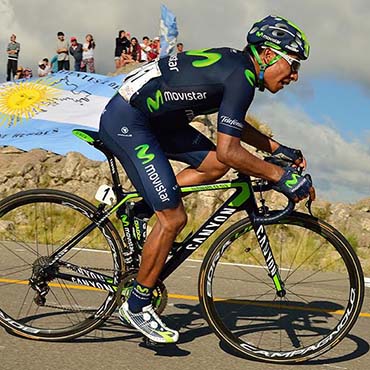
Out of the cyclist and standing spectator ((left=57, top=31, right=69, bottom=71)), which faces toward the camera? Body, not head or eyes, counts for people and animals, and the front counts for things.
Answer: the standing spectator

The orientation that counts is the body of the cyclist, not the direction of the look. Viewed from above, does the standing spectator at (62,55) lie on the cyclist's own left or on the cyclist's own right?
on the cyclist's own left

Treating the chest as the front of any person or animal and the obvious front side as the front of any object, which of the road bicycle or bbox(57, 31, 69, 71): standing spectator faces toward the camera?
the standing spectator

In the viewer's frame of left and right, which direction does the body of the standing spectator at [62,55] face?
facing the viewer

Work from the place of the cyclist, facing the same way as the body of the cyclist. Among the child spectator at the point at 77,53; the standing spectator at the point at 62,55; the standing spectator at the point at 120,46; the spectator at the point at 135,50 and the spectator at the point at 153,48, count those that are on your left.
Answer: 5

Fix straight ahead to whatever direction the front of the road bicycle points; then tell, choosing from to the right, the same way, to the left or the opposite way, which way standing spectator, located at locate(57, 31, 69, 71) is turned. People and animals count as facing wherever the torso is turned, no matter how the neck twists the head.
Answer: to the right

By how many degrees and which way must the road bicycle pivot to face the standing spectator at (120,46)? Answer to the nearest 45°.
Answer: approximately 90° to its left

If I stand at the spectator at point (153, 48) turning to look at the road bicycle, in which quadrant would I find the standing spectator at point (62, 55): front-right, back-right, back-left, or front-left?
back-right

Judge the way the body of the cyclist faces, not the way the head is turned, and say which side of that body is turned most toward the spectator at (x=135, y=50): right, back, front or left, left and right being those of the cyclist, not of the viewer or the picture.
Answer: left

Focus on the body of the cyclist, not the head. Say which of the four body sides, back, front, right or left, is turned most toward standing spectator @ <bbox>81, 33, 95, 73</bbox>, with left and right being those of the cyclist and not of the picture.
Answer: left

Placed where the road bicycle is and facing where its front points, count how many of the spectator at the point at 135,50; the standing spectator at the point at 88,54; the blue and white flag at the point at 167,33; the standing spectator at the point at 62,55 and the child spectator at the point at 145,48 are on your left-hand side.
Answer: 5

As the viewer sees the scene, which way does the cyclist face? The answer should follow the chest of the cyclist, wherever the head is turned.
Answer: to the viewer's right

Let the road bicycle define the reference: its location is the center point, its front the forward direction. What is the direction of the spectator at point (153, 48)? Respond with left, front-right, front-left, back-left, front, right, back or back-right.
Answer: left

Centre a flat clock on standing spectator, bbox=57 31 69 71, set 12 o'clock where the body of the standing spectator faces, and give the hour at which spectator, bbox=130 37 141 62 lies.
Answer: The spectator is roughly at 9 o'clock from the standing spectator.

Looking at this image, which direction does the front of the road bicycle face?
to the viewer's right

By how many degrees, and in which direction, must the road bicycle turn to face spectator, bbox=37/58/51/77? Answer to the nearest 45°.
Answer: approximately 90° to its left
